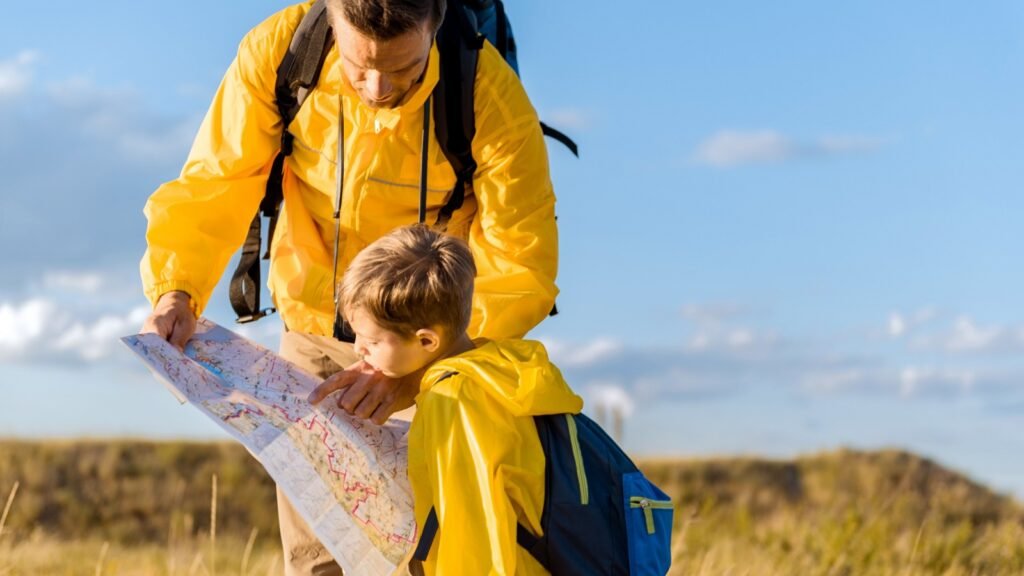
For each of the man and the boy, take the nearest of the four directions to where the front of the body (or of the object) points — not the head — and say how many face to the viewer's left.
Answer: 1

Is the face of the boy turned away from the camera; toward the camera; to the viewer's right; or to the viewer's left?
to the viewer's left

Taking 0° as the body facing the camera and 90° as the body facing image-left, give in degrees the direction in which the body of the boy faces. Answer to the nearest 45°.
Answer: approximately 90°
